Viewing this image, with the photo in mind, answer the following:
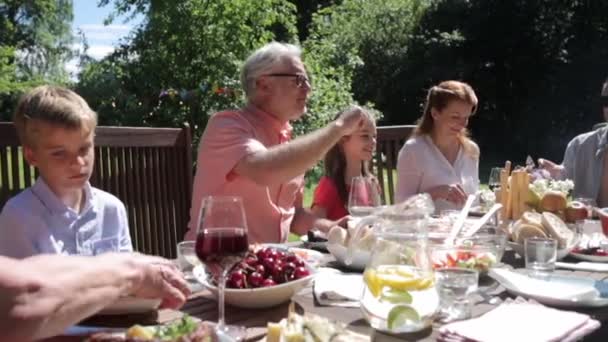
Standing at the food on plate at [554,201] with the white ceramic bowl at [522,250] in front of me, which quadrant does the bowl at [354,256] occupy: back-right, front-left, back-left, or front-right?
front-right

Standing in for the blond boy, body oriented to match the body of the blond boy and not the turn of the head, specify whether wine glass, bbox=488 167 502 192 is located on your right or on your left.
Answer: on your left

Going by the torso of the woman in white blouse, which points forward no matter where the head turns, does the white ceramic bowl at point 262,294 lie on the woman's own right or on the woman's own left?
on the woman's own right

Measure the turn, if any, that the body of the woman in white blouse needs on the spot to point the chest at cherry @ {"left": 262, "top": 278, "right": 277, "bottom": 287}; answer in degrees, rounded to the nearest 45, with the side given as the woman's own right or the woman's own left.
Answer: approximately 45° to the woman's own right

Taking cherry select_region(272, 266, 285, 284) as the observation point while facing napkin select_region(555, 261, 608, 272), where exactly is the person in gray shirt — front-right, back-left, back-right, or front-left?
front-left

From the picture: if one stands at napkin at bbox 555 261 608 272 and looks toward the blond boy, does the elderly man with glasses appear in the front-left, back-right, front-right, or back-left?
front-right

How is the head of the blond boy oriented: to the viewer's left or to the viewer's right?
to the viewer's right

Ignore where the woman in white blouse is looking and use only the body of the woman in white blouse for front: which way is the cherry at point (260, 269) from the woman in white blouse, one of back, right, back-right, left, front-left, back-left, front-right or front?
front-right

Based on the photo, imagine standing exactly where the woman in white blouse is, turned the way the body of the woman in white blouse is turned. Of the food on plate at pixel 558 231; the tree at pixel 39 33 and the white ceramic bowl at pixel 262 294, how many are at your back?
1

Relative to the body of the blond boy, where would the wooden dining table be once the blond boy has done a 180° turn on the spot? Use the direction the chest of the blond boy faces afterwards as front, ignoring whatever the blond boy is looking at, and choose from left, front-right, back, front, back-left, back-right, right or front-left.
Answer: back

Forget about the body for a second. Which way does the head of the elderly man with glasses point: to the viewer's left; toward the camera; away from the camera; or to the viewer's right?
to the viewer's right

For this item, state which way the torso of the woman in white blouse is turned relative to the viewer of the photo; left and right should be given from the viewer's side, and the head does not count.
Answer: facing the viewer and to the right of the viewer

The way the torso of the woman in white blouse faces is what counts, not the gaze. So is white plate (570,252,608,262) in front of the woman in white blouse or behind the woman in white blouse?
in front

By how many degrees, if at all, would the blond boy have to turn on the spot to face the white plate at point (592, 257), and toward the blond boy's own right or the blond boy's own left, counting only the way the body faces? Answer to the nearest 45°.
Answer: approximately 45° to the blond boy's own left

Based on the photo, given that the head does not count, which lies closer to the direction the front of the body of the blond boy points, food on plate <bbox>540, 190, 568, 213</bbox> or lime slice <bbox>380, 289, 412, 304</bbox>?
the lime slice

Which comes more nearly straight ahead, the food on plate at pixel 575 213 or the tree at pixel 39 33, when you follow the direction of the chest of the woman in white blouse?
the food on plate

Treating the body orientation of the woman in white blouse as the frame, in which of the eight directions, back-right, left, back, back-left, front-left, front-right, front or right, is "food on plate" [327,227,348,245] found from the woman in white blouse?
front-right

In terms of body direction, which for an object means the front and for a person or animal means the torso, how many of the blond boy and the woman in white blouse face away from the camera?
0
